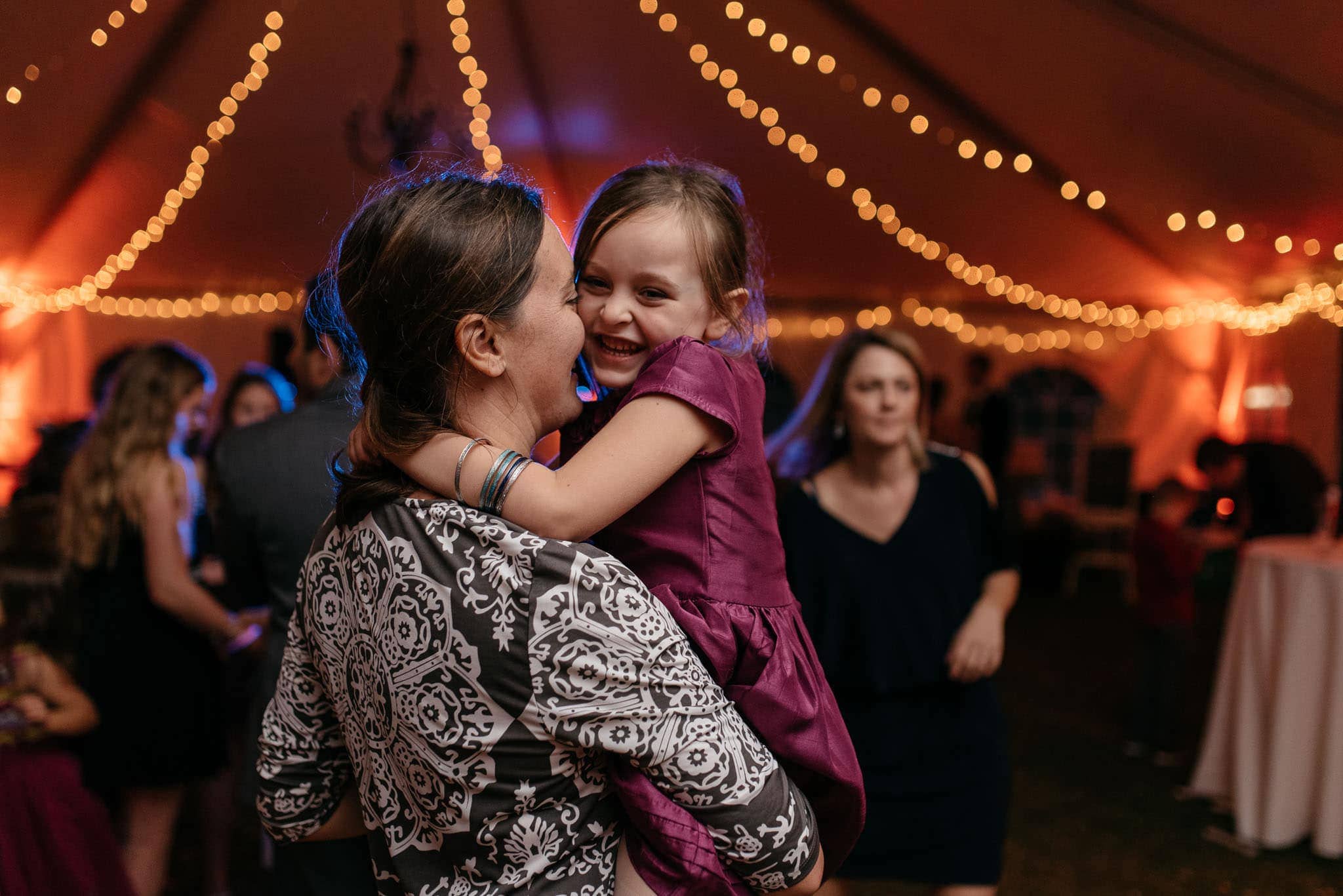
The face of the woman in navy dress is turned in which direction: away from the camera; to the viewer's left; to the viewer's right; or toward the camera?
toward the camera

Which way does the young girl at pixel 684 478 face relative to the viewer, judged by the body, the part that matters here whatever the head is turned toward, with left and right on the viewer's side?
facing to the left of the viewer

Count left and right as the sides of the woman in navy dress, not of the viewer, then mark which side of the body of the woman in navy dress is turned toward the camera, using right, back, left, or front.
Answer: front

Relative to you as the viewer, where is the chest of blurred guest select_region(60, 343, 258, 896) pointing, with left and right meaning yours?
facing away from the viewer and to the right of the viewer

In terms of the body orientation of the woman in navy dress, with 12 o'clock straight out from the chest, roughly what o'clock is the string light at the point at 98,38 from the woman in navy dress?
The string light is roughly at 2 o'clock from the woman in navy dress.

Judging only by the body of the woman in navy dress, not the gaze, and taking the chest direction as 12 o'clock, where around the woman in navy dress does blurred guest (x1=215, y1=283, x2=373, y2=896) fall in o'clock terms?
The blurred guest is roughly at 2 o'clock from the woman in navy dress.

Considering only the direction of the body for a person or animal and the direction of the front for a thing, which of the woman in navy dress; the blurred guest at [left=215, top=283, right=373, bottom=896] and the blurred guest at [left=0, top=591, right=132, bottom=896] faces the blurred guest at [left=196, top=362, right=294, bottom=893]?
the blurred guest at [left=215, top=283, right=373, bottom=896]

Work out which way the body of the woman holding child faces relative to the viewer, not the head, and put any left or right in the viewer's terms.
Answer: facing away from the viewer and to the right of the viewer

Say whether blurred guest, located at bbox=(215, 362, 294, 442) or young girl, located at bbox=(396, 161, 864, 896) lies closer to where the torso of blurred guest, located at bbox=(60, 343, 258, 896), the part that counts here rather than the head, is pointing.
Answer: the blurred guest

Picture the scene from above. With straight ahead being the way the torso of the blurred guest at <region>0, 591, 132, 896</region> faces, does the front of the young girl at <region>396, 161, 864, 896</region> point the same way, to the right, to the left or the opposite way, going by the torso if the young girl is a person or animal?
to the right
